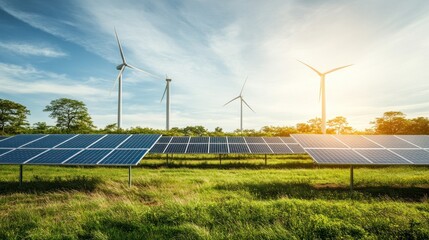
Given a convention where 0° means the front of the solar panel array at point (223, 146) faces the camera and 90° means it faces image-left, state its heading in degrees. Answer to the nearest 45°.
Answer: approximately 0°
